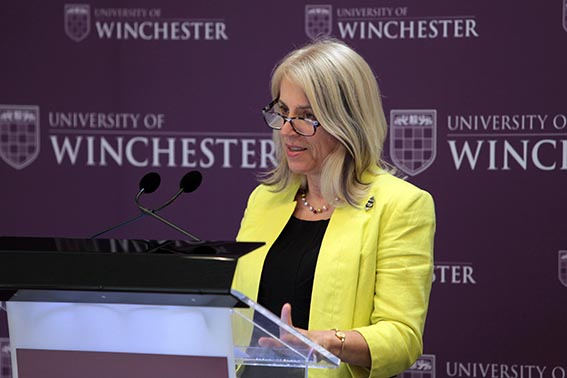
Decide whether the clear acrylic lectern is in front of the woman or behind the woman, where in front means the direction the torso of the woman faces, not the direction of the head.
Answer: in front

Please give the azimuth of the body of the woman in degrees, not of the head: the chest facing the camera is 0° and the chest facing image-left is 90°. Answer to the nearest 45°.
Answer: approximately 45°

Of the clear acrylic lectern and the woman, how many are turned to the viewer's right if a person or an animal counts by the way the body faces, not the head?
0

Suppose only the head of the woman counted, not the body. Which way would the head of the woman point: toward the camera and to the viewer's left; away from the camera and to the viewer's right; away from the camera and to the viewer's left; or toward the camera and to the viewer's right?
toward the camera and to the viewer's left
